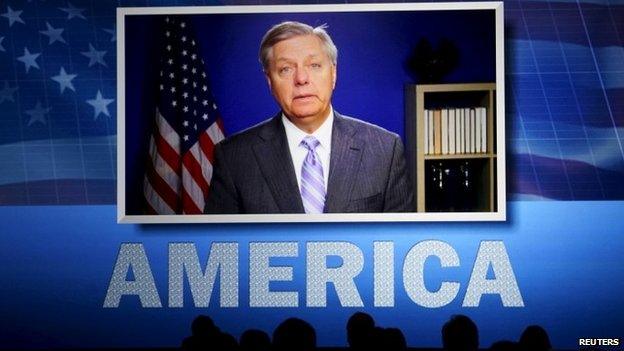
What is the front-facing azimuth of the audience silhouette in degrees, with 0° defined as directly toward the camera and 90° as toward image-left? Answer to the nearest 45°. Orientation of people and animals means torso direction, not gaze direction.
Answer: approximately 180°

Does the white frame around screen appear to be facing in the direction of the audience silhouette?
yes

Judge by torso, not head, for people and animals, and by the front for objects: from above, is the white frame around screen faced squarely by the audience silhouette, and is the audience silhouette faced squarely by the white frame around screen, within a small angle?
yes

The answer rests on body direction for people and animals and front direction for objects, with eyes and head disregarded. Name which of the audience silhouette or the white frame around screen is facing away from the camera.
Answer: the audience silhouette
